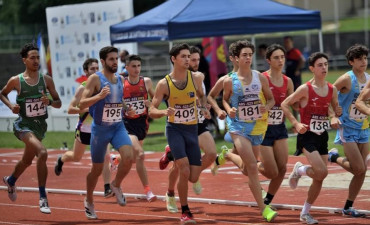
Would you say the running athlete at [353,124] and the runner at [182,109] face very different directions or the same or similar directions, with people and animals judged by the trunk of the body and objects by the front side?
same or similar directions

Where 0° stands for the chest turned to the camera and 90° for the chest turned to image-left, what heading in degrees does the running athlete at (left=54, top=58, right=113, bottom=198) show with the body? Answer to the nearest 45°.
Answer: approximately 315°

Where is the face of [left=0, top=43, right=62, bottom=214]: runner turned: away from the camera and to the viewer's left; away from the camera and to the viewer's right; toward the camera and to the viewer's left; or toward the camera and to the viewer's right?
toward the camera and to the viewer's right

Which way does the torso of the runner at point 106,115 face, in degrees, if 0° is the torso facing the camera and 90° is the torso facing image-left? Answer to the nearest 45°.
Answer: approximately 315°

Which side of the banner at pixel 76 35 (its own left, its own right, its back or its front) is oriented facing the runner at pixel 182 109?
front

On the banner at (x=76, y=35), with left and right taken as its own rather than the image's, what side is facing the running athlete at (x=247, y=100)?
front

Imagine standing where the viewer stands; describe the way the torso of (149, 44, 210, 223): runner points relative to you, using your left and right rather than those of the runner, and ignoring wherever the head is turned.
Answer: facing the viewer and to the right of the viewer

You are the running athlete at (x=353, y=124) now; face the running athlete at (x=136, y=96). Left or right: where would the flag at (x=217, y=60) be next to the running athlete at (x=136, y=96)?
right

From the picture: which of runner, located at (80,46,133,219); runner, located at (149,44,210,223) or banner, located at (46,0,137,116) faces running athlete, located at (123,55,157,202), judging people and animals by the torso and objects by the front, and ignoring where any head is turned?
the banner

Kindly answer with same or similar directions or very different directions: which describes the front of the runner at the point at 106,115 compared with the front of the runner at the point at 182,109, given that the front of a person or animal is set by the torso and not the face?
same or similar directions

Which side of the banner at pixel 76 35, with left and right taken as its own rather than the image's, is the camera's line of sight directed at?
front

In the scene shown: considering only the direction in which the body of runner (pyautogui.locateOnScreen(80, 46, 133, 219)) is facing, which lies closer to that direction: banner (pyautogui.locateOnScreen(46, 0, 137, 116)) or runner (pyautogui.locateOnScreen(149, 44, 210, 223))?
the runner

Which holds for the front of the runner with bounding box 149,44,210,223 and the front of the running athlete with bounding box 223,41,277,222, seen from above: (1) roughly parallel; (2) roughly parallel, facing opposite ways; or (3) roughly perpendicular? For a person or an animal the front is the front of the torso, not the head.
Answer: roughly parallel
